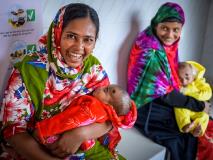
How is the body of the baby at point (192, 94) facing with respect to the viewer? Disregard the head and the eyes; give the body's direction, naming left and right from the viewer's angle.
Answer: facing the viewer and to the left of the viewer

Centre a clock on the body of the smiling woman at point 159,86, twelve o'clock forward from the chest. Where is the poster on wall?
The poster on wall is roughly at 3 o'clock from the smiling woman.

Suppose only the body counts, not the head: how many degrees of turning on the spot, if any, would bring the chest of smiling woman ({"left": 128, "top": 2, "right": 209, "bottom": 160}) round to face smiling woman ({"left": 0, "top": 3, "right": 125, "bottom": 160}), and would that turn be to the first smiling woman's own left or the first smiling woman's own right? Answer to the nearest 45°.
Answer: approximately 90° to the first smiling woman's own right

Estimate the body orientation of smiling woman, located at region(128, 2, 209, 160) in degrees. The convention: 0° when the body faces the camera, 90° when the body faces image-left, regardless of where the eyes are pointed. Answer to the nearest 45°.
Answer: approximately 315°

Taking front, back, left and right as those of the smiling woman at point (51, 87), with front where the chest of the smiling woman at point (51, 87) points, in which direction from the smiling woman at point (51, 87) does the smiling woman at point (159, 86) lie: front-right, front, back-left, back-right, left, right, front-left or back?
left

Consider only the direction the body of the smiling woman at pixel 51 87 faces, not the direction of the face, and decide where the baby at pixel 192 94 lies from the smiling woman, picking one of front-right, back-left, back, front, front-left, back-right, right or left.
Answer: left

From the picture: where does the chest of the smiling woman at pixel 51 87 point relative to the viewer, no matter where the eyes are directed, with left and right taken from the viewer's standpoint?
facing the viewer and to the right of the viewer

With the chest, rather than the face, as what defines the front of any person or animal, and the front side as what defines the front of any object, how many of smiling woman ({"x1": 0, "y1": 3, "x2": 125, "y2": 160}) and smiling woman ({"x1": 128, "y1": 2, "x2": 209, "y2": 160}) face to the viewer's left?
0
